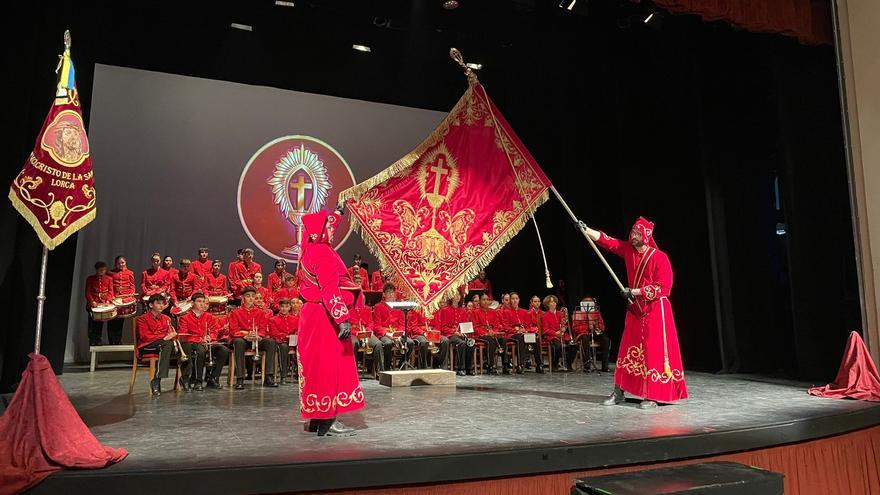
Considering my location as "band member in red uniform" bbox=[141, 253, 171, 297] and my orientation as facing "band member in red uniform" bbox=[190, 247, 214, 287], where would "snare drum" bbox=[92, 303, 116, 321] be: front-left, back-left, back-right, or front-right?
back-right

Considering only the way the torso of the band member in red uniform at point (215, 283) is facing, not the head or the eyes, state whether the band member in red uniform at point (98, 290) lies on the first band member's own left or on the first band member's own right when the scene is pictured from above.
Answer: on the first band member's own right

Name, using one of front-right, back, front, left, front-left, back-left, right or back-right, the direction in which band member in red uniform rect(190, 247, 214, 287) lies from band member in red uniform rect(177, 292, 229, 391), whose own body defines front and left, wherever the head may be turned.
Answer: back-left

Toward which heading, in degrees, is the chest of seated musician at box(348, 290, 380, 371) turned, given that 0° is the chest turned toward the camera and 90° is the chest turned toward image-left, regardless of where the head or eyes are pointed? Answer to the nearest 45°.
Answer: approximately 315°

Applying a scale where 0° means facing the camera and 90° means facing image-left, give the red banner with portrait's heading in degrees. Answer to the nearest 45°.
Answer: approximately 0°

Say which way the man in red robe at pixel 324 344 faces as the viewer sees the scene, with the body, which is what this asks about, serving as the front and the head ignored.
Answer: to the viewer's right

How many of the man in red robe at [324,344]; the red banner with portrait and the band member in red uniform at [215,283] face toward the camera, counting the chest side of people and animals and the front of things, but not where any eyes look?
2

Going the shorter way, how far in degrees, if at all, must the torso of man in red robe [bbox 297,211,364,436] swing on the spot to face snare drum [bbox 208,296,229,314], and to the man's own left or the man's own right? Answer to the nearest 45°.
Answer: approximately 90° to the man's own left

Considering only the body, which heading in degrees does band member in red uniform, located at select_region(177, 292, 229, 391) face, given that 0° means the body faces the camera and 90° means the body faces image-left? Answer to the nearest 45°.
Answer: approximately 315°

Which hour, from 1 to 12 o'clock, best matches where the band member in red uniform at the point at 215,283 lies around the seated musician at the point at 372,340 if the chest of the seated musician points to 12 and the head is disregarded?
The band member in red uniform is roughly at 5 o'clock from the seated musician.

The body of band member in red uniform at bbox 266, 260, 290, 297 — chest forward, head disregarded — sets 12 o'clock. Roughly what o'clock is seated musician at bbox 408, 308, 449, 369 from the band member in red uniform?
The seated musician is roughly at 11 o'clock from the band member in red uniform.

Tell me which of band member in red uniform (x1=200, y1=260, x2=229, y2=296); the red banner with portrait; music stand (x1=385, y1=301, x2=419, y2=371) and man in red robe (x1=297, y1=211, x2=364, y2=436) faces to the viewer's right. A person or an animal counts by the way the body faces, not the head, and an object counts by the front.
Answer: the man in red robe
